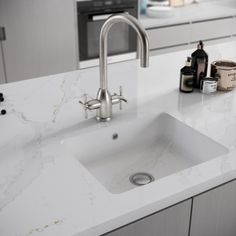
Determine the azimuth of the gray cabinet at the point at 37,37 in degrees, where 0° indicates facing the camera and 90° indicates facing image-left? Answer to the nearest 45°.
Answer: approximately 315°

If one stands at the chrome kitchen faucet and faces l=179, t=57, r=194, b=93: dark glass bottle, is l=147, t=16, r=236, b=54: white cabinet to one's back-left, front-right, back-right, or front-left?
front-left

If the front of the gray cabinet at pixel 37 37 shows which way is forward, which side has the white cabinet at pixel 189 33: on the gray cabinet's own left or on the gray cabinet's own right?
on the gray cabinet's own left

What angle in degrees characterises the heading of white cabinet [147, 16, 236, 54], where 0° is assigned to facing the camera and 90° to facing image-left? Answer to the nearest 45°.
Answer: approximately 315°

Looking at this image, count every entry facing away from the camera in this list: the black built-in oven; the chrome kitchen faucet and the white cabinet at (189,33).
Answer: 0

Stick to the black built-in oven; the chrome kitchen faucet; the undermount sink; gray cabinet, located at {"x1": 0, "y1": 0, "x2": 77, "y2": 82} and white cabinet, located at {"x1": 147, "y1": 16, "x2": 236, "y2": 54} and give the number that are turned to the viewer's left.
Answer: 0

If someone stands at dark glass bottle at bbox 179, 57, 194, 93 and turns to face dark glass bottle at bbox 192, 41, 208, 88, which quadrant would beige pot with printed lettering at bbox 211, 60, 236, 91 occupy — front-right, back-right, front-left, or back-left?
front-right

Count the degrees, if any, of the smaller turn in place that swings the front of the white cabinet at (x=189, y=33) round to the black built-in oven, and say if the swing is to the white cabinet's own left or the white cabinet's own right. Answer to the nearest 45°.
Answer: approximately 90° to the white cabinet's own right

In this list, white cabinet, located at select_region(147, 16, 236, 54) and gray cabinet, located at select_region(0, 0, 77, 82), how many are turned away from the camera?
0

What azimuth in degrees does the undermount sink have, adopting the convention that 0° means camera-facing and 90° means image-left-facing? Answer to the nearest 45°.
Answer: approximately 315°

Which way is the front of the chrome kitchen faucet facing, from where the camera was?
facing the viewer and to the right of the viewer

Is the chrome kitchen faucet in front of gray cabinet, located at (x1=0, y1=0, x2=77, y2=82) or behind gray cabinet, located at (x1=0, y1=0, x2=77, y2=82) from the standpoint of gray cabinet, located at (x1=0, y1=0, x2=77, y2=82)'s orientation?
in front

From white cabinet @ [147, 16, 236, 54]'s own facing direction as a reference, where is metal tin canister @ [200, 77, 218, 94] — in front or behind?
in front

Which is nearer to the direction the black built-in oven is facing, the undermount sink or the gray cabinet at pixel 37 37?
the undermount sink
